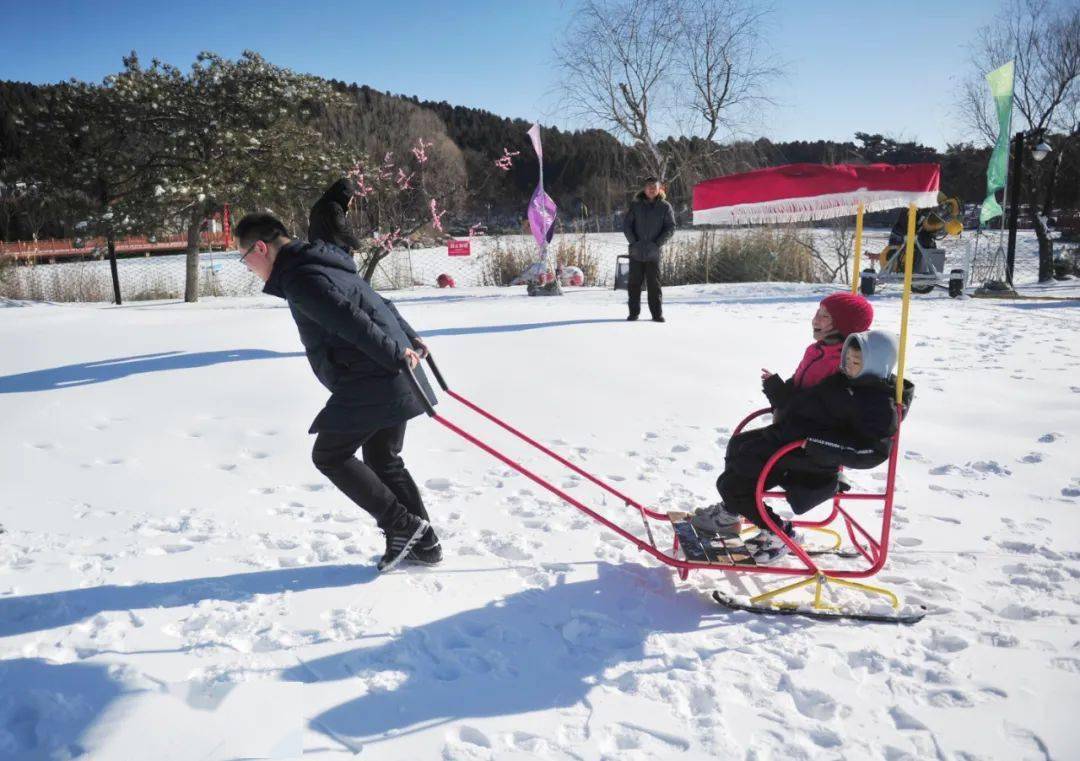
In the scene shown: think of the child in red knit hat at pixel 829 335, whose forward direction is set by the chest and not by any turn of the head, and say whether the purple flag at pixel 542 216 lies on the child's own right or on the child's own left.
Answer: on the child's own right

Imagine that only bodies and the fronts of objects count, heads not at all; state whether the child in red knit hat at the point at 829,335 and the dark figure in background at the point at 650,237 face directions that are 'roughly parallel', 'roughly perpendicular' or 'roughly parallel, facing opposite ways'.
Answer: roughly perpendicular

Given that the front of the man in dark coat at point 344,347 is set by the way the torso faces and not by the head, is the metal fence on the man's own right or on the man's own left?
on the man's own right

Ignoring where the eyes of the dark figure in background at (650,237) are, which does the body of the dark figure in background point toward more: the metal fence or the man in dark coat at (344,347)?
the man in dark coat

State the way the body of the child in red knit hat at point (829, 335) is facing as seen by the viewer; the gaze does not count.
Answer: to the viewer's left

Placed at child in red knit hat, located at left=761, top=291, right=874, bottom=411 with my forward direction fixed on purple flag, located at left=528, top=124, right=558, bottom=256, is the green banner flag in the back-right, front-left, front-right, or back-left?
front-right

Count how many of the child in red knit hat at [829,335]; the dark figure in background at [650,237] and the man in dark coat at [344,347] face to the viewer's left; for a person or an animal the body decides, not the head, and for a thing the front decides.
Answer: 2

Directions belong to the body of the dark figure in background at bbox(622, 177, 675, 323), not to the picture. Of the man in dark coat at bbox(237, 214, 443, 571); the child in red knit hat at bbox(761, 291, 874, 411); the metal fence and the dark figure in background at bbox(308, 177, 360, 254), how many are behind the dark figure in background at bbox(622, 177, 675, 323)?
1

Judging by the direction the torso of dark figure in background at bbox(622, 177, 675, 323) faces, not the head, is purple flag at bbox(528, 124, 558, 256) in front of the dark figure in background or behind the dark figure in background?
behind

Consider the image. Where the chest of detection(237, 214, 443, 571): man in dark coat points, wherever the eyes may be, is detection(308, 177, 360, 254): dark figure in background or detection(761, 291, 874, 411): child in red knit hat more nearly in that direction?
the dark figure in background

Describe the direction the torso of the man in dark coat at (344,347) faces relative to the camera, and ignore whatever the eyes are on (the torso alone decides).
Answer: to the viewer's left

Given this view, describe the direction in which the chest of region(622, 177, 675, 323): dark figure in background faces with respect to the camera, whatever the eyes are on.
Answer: toward the camera

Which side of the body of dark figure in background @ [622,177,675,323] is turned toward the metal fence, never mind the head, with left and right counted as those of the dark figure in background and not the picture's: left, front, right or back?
back

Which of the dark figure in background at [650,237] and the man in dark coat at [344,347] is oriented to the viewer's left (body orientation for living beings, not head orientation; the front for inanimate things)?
the man in dark coat

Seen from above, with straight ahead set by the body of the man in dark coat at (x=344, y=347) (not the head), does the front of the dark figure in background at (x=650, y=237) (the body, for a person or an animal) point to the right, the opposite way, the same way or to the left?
to the left

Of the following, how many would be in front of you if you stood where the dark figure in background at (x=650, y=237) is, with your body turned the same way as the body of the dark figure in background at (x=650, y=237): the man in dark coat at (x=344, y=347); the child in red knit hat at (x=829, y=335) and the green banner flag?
2
